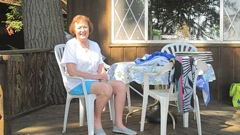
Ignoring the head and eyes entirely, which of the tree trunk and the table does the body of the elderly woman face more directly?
the table

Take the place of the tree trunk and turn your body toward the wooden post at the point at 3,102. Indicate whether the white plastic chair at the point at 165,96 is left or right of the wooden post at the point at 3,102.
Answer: left

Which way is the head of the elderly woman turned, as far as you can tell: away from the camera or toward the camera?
toward the camera

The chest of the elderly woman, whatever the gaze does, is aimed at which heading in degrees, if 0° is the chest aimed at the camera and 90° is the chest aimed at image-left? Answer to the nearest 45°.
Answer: approximately 315°

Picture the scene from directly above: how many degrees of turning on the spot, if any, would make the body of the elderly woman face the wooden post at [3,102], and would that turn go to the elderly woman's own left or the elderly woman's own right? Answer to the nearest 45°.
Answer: approximately 90° to the elderly woman's own right
